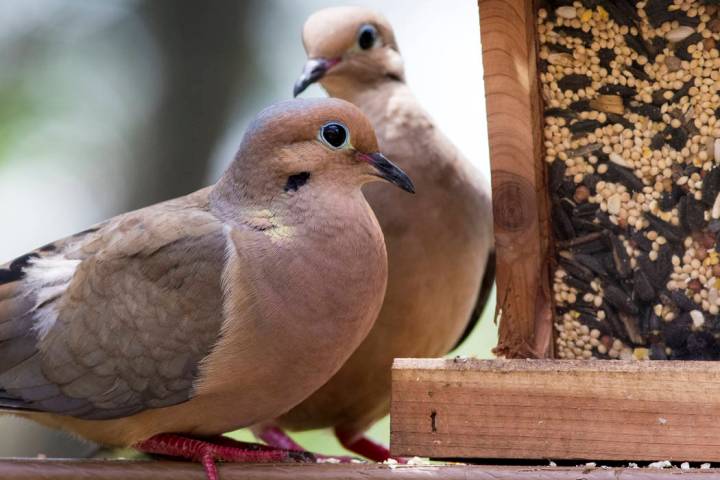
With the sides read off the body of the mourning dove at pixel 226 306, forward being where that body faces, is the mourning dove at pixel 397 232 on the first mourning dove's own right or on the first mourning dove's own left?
on the first mourning dove's own left

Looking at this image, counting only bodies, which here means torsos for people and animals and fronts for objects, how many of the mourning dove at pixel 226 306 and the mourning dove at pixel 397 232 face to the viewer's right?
1

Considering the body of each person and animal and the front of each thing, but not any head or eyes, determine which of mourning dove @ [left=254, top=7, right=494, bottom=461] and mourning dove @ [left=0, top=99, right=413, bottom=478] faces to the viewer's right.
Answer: mourning dove @ [left=0, top=99, right=413, bottom=478]

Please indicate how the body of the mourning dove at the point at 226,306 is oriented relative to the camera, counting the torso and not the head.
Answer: to the viewer's right

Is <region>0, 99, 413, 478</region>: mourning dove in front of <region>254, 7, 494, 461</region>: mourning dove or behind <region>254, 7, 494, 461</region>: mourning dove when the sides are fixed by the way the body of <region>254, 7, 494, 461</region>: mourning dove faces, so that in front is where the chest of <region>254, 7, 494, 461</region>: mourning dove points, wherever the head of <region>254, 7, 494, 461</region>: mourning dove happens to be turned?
in front
